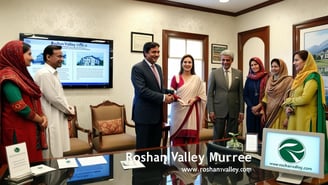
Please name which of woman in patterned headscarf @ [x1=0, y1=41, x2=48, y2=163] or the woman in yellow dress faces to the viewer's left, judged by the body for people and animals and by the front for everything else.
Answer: the woman in yellow dress

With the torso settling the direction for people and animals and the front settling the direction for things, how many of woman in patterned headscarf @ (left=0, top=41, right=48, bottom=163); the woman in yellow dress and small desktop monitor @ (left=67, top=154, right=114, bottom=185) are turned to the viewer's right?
1

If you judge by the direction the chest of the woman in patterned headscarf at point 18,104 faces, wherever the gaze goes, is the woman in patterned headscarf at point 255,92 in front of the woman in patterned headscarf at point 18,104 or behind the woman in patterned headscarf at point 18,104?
in front

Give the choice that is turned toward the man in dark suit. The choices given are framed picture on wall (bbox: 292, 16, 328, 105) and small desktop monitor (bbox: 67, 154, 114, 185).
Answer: the framed picture on wall

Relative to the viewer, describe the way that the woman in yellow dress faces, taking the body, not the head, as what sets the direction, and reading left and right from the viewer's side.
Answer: facing to the left of the viewer

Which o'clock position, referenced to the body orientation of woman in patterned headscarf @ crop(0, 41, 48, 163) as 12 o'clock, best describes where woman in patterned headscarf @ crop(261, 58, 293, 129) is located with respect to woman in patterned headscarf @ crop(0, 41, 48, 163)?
woman in patterned headscarf @ crop(261, 58, 293, 129) is roughly at 12 o'clock from woman in patterned headscarf @ crop(0, 41, 48, 163).

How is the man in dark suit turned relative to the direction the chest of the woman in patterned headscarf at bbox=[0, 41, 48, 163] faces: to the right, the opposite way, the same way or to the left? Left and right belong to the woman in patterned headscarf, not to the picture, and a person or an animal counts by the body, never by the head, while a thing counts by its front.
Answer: to the right

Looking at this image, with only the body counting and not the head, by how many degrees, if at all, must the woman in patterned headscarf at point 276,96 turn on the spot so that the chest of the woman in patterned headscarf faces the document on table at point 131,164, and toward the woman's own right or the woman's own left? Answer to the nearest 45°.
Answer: approximately 45° to the woman's own left

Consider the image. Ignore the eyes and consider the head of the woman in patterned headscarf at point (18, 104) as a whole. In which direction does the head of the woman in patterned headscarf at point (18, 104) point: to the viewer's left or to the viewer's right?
to the viewer's right

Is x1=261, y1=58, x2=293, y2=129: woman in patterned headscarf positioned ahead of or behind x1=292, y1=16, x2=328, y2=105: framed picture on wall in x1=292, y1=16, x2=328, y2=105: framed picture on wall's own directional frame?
ahead

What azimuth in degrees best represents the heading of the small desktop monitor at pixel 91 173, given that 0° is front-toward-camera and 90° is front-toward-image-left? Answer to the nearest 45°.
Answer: approximately 0°

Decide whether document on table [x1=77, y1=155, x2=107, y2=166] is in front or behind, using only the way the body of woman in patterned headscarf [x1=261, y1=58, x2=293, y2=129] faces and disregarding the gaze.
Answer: in front

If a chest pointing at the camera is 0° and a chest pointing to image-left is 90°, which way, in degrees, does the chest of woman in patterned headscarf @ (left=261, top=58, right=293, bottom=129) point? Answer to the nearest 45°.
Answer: approximately 45°

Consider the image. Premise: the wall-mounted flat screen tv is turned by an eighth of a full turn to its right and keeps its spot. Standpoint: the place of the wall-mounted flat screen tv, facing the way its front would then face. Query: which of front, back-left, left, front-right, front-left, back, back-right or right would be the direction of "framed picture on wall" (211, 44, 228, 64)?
back-left
